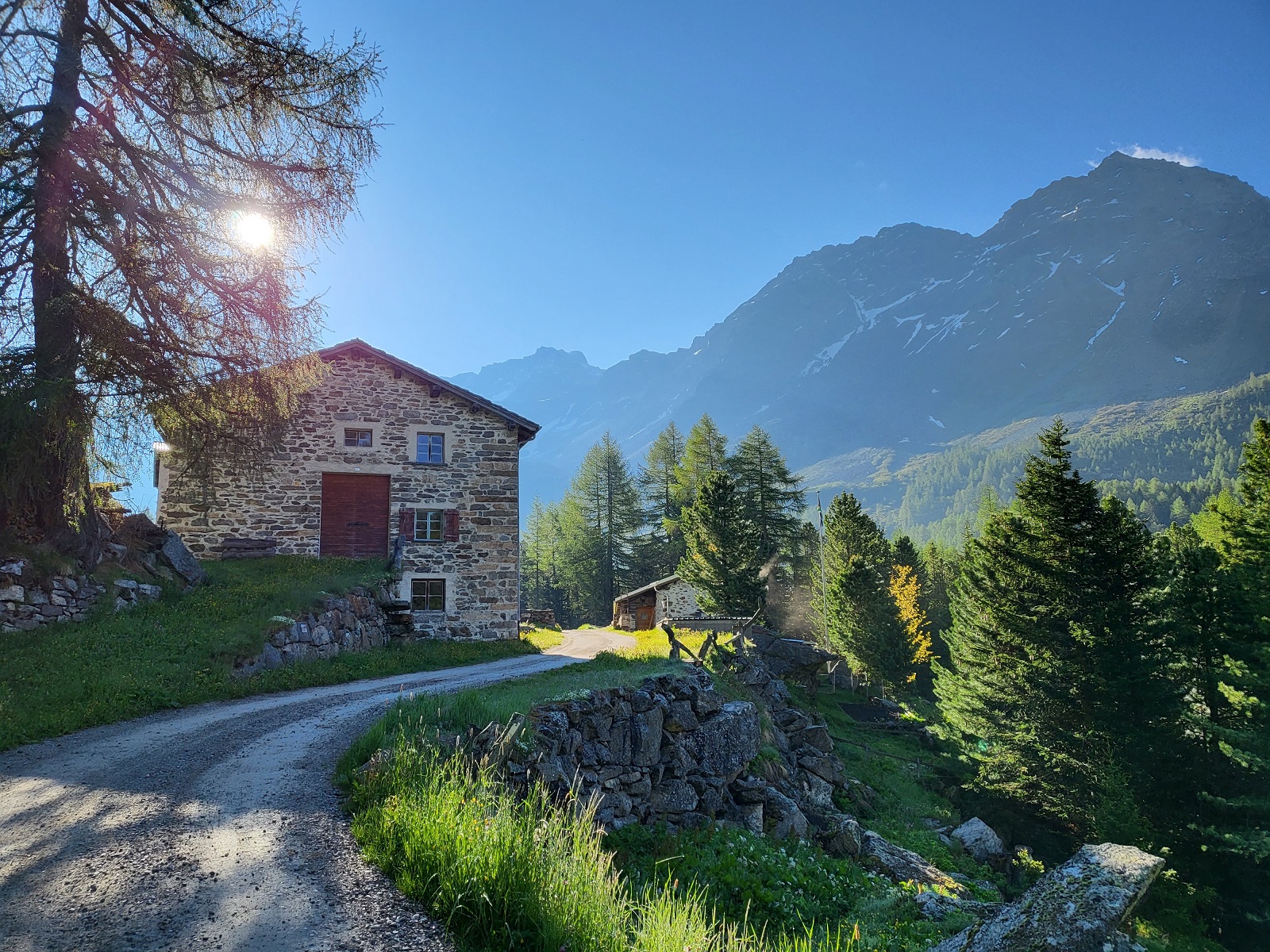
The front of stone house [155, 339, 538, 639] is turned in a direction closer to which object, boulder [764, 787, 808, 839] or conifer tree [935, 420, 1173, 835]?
the boulder

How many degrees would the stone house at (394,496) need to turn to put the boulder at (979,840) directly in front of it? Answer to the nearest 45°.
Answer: approximately 45° to its left

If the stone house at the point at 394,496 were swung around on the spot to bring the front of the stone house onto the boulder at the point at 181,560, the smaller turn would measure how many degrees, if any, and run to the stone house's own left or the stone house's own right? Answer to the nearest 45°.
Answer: approximately 45° to the stone house's own right

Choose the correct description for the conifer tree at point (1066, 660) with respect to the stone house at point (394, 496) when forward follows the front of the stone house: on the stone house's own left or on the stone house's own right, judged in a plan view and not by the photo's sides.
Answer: on the stone house's own left

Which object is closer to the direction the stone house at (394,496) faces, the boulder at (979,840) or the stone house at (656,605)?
the boulder

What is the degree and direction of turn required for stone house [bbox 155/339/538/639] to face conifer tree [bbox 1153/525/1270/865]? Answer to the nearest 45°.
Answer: approximately 45° to its left

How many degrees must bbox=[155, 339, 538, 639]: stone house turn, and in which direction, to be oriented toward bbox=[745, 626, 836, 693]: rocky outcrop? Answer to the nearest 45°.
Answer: approximately 90° to its left

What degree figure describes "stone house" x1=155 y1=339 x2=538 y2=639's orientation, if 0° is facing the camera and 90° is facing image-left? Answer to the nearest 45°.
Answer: approximately 0°

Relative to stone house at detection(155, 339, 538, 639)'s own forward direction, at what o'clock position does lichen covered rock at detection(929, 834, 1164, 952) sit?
The lichen covered rock is roughly at 12 o'clock from the stone house.
